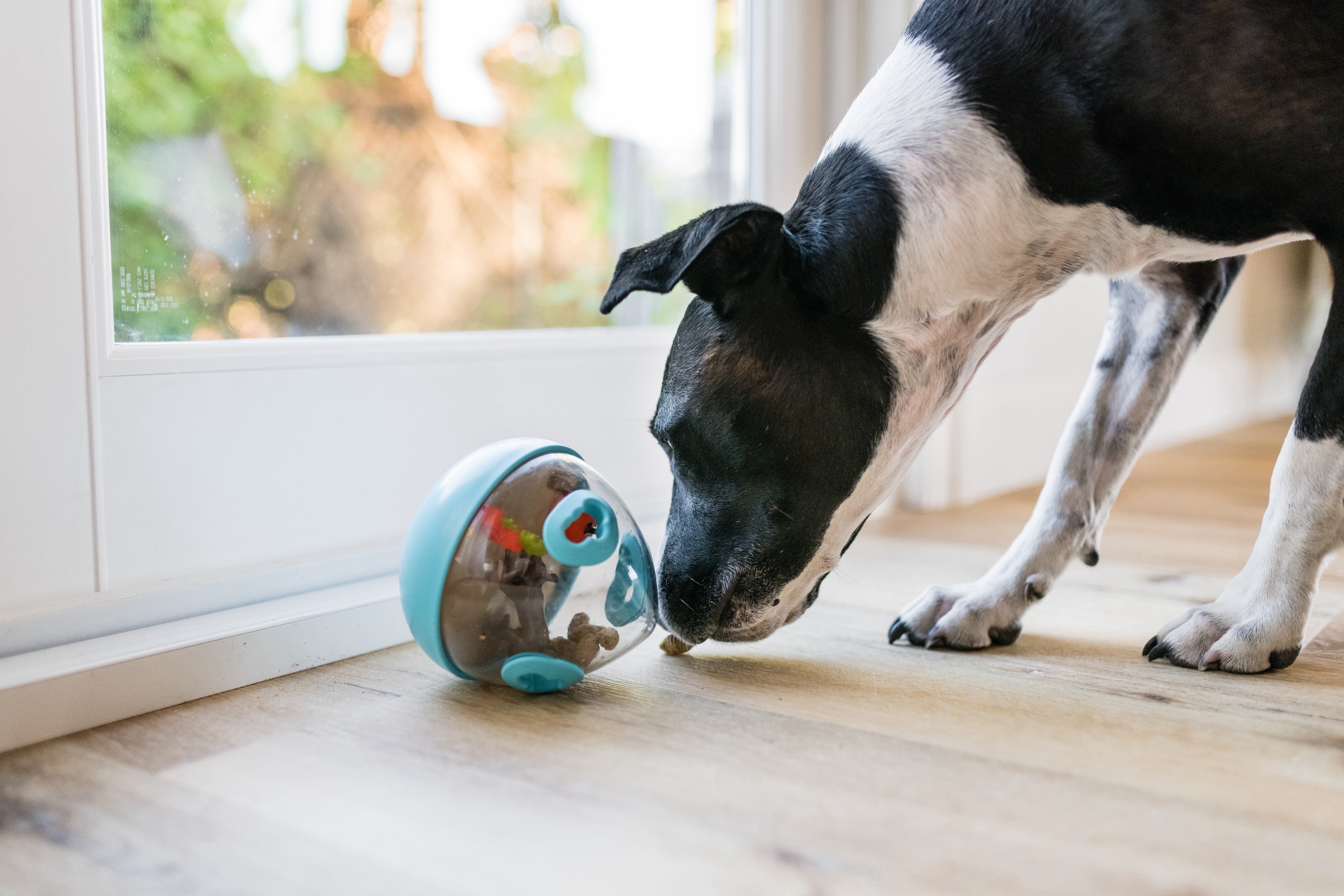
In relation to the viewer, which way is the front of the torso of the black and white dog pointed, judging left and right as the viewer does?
facing to the left of the viewer
